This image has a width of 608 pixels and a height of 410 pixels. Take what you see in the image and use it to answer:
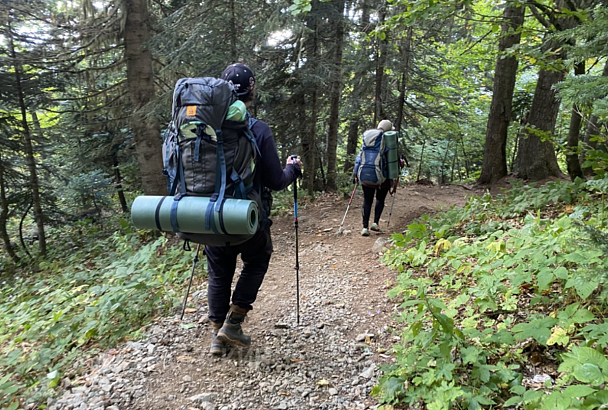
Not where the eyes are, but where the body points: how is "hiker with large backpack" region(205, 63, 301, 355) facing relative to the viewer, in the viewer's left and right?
facing away from the viewer and to the right of the viewer

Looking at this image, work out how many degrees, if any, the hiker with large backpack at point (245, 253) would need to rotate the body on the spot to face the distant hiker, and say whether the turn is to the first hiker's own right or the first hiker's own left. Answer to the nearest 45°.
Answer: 0° — they already face them
